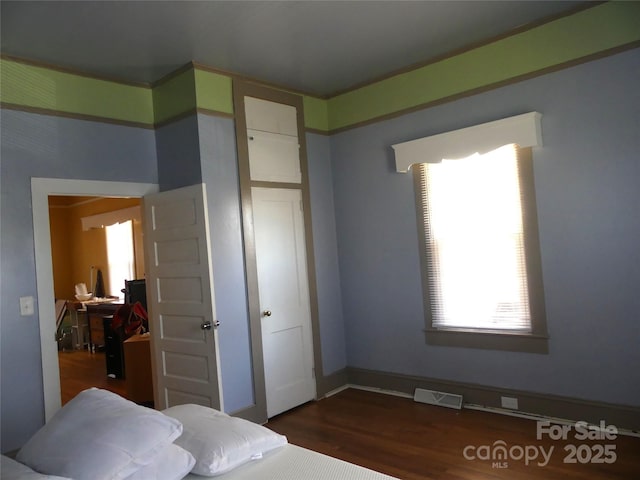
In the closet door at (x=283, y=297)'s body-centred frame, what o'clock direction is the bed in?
The bed is roughly at 2 o'clock from the closet door.

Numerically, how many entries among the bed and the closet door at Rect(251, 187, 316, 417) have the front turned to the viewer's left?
0

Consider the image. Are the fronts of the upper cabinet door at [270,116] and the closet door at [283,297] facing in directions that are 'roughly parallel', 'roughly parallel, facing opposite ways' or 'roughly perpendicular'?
roughly parallel

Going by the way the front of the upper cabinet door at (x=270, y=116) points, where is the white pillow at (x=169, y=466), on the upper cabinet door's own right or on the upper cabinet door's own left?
on the upper cabinet door's own right

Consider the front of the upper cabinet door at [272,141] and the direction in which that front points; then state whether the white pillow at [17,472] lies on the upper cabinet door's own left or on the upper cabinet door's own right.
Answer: on the upper cabinet door's own right

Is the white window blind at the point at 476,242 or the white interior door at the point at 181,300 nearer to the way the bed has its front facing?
the white window blind

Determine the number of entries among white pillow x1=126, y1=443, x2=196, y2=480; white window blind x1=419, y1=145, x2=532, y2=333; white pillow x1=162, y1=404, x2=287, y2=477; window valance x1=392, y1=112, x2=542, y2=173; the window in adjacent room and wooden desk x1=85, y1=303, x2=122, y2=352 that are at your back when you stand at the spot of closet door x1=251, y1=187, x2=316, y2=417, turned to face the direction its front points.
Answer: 2

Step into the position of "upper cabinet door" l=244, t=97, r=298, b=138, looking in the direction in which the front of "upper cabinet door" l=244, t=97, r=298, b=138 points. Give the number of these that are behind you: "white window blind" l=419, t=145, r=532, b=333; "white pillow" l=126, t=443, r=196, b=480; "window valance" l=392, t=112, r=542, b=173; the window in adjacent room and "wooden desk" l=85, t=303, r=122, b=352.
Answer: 2

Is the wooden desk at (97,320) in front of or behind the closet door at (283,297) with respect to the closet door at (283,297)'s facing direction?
behind

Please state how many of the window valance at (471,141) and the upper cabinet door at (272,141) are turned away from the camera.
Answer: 0

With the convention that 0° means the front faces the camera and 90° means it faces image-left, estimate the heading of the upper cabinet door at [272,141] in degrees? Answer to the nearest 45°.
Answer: approximately 315°

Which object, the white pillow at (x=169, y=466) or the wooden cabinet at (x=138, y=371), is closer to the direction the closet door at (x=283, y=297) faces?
the white pillow

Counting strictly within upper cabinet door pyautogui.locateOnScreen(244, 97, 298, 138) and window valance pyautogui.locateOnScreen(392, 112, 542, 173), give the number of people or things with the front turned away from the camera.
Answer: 0

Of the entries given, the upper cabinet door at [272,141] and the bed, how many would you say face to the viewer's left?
0

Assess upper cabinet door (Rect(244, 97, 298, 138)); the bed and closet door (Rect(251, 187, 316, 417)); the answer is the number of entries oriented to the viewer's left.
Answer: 0

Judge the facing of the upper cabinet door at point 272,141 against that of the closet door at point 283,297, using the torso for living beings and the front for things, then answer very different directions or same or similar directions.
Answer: same or similar directions
